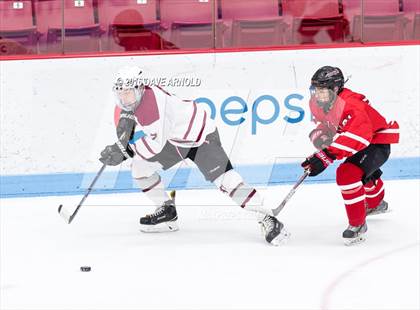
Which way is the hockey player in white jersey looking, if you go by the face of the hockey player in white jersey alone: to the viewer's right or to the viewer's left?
to the viewer's left

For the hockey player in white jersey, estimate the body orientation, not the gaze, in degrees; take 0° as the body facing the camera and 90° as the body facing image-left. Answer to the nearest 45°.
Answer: approximately 45°

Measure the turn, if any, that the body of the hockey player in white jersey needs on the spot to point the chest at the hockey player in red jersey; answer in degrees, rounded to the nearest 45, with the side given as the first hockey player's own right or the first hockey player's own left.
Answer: approximately 135° to the first hockey player's own left

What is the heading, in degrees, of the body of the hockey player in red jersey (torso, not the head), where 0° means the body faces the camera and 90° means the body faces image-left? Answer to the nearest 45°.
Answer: approximately 45°
